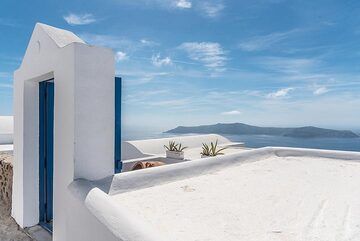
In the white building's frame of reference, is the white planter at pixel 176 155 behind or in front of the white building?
behind

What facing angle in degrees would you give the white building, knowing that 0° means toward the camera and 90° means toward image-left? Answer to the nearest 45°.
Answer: approximately 45°

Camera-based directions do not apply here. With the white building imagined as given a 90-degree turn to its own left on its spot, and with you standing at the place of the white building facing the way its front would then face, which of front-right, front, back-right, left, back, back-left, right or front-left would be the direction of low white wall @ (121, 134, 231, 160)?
back-left
